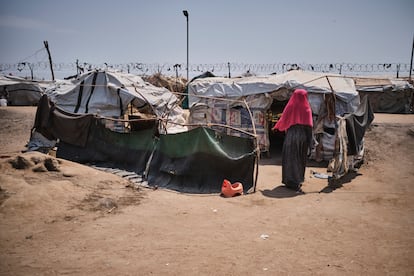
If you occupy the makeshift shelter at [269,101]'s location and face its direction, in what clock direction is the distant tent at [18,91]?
The distant tent is roughly at 4 o'clock from the makeshift shelter.

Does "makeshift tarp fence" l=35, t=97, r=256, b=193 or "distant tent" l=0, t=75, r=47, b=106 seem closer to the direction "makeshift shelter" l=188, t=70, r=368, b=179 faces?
the makeshift tarp fence

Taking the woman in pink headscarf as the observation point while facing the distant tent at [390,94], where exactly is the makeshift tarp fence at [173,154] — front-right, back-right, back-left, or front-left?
back-left

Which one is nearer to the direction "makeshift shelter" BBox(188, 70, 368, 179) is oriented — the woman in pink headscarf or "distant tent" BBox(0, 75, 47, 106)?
the woman in pink headscarf

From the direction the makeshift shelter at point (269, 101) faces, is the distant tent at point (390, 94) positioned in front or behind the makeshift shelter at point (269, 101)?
behind

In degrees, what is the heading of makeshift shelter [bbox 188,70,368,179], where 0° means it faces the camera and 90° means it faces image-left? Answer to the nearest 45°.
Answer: approximately 0°

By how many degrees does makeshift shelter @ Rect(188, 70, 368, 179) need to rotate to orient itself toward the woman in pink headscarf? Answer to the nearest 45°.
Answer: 0° — it already faces them
